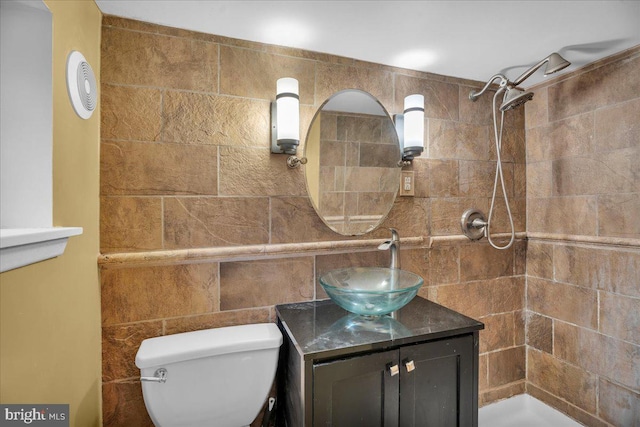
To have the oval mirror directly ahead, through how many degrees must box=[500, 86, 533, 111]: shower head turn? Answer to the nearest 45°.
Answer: approximately 90° to its right

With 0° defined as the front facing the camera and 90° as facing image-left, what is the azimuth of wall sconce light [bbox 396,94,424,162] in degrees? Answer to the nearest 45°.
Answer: approximately 315°
